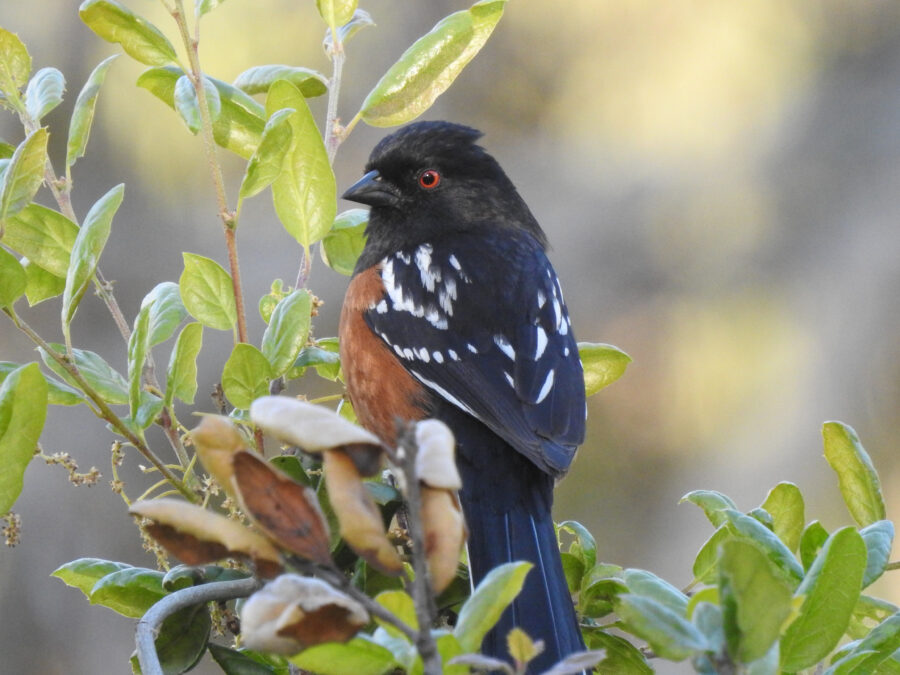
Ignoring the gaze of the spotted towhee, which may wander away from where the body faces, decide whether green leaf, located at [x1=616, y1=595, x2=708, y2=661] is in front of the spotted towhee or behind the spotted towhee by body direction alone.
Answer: behind

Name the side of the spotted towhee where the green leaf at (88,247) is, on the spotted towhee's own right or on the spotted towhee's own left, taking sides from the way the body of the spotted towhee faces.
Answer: on the spotted towhee's own left

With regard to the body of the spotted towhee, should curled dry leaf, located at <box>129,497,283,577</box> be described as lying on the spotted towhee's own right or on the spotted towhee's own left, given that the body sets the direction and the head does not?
on the spotted towhee's own left

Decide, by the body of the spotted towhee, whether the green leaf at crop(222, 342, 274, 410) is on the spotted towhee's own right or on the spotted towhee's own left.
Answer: on the spotted towhee's own left

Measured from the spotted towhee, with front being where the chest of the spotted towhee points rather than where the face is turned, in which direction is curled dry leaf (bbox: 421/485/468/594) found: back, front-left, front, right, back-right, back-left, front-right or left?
back-left

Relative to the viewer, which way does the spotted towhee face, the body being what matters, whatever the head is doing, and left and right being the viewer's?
facing away from the viewer and to the left of the viewer

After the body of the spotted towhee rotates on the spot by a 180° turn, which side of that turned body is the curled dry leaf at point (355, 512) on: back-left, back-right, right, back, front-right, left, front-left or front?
front-right

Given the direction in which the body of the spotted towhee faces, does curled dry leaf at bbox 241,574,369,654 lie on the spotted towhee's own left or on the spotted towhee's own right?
on the spotted towhee's own left
